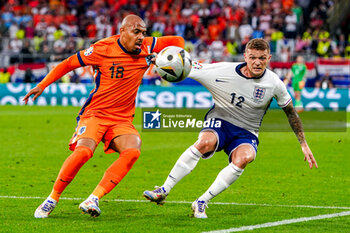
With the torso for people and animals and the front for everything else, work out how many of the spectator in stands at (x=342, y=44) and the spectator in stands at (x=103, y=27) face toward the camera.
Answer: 2

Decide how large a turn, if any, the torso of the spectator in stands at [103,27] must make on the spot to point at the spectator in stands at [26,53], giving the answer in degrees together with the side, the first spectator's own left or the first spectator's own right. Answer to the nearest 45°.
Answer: approximately 45° to the first spectator's own right

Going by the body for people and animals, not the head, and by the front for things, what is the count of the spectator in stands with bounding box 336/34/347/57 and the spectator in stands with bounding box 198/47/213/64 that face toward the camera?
2

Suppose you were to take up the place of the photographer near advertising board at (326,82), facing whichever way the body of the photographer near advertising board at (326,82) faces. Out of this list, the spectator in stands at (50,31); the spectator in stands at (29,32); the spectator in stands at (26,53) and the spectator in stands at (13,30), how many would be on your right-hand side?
4

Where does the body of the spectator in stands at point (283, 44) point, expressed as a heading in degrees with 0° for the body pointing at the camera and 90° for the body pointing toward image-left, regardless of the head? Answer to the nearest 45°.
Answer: approximately 0°

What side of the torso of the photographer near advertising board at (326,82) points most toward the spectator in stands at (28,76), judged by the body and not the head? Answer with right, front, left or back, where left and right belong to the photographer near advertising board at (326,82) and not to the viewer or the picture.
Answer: right

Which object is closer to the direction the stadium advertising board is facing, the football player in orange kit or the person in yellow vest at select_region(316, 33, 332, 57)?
the football player in orange kit

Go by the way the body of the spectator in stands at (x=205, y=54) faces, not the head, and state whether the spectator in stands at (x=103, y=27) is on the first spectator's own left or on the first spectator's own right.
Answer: on the first spectator's own right

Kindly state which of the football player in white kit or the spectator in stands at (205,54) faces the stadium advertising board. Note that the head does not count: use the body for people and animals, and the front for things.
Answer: the spectator in stands

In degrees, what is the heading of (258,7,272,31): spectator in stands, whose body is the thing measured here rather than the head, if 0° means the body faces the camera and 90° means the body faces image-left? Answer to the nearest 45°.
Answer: approximately 0°
